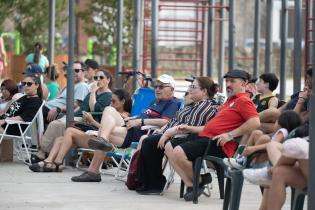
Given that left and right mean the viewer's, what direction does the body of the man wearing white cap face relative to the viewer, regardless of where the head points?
facing to the left of the viewer

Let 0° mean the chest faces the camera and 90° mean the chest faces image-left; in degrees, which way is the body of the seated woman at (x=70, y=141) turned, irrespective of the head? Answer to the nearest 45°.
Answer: approximately 90°

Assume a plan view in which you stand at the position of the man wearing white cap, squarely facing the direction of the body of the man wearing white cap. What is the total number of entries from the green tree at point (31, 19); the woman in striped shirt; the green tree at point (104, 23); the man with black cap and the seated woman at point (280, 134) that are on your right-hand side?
2

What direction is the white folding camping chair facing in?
to the viewer's left

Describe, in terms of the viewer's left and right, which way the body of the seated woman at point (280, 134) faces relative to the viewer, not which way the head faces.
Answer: facing to the left of the viewer

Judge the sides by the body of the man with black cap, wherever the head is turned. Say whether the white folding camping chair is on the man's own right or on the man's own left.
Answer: on the man's own right

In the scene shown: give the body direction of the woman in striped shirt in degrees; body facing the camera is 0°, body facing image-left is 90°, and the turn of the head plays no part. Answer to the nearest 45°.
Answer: approximately 90°

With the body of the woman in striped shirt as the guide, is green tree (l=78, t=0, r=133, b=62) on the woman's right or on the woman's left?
on the woman's right

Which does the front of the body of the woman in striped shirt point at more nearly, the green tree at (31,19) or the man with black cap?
the green tree

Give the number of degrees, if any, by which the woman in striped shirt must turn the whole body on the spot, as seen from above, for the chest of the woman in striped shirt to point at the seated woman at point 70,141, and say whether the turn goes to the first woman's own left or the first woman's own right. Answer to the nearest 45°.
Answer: approximately 45° to the first woman's own right

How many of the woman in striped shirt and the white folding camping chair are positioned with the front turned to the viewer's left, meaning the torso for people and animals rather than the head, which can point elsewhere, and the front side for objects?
2
